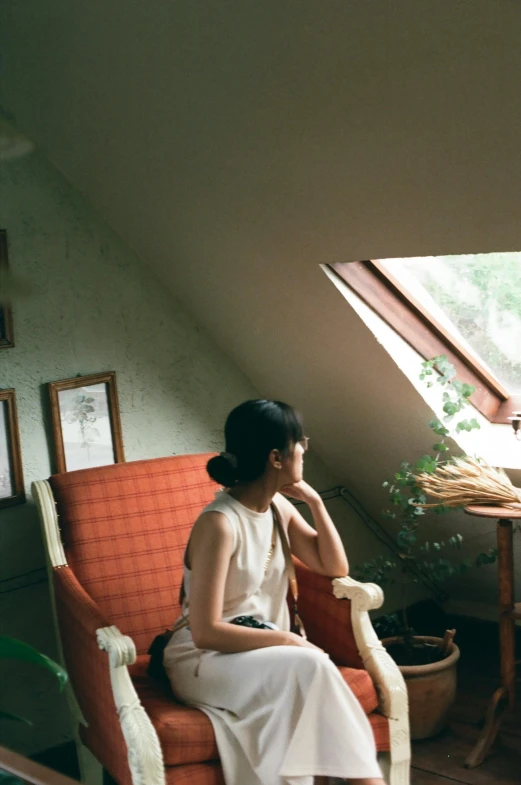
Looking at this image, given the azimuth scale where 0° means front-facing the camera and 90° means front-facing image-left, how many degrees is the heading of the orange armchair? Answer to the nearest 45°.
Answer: approximately 315°

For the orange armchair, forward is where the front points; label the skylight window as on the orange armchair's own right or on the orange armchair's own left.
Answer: on the orange armchair's own left

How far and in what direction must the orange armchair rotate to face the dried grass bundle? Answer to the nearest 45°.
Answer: approximately 45° to its left

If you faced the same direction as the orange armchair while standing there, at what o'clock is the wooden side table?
The wooden side table is roughly at 10 o'clock from the orange armchair.

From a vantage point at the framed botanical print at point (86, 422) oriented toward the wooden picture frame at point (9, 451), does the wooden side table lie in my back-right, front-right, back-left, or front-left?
back-left
